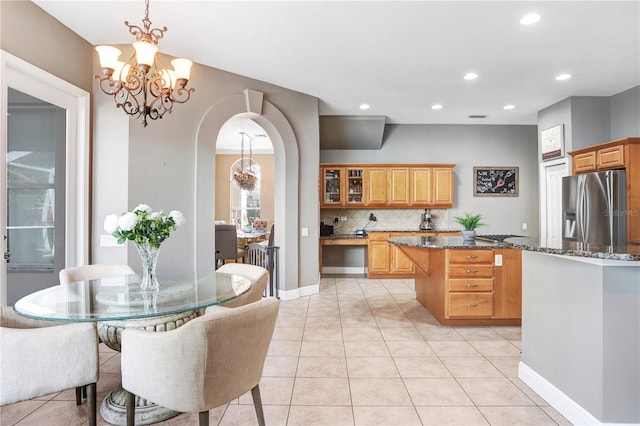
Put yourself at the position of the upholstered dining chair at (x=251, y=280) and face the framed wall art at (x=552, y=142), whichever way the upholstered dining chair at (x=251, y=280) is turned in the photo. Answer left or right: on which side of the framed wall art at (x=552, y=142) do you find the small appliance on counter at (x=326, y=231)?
left

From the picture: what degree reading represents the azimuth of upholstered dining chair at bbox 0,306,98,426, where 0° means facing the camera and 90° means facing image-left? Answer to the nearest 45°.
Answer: approximately 225°

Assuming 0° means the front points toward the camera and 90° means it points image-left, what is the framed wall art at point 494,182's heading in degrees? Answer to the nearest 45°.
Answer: approximately 0°

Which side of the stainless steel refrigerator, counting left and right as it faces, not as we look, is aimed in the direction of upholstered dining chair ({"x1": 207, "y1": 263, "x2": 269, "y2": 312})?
front

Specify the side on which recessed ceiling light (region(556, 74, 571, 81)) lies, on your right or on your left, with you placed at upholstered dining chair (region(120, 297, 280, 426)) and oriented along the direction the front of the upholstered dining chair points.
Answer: on your right

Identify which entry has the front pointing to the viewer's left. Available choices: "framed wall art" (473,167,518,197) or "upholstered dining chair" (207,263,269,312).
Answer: the upholstered dining chair

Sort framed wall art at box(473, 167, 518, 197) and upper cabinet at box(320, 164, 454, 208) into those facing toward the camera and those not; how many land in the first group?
2

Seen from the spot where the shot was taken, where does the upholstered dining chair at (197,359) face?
facing away from the viewer and to the left of the viewer

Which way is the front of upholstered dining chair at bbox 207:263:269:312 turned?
to the viewer's left

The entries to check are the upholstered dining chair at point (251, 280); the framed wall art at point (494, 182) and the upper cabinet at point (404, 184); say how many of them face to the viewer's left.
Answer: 1

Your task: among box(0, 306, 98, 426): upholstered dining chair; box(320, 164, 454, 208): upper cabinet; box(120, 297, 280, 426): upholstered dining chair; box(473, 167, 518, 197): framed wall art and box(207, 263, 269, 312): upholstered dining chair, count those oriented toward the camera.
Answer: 2

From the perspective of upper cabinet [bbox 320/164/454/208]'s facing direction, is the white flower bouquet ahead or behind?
ahead

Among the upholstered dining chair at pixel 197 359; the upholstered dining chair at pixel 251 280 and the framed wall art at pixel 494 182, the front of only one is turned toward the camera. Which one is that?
the framed wall art

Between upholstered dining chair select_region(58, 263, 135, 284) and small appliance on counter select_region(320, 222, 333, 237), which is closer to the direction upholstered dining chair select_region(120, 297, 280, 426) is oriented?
the upholstered dining chair
